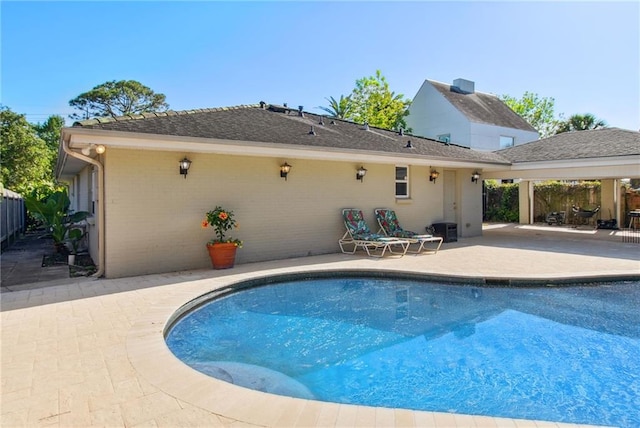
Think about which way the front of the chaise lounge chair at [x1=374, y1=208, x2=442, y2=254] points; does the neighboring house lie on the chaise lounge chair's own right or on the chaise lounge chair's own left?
on the chaise lounge chair's own left

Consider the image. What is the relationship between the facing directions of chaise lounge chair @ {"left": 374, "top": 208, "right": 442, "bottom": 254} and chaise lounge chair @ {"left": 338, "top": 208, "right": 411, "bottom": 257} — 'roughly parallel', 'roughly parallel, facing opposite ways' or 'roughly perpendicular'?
roughly parallel

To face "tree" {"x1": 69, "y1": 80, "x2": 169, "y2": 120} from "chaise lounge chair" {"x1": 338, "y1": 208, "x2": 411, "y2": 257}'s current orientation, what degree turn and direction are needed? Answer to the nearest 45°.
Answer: approximately 180°

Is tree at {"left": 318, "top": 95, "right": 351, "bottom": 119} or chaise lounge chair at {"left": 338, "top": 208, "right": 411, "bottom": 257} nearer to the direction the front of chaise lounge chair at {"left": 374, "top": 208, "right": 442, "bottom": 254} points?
the chaise lounge chair

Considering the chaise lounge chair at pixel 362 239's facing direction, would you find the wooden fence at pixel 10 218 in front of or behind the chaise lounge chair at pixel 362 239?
behind

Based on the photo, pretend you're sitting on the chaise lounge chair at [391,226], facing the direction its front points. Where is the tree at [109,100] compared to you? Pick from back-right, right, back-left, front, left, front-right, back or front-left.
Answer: back

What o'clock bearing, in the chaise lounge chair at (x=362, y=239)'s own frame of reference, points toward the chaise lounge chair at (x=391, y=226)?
the chaise lounge chair at (x=391, y=226) is roughly at 9 o'clock from the chaise lounge chair at (x=362, y=239).

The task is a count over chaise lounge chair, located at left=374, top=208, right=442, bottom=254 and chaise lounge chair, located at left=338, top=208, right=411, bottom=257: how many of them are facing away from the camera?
0

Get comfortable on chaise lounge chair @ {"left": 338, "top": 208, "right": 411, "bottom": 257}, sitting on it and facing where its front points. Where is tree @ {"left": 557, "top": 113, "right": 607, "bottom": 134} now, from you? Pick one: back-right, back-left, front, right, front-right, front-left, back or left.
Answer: left

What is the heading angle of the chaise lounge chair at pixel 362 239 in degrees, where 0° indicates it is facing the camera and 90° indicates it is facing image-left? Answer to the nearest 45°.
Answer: approximately 315°

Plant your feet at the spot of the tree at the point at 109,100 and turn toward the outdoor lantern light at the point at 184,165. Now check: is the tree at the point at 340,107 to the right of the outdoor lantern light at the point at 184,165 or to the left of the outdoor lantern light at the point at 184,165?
left

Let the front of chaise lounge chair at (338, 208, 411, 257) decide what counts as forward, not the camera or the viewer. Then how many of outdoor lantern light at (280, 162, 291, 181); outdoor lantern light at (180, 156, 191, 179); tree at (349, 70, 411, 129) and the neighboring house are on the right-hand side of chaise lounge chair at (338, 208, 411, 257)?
2

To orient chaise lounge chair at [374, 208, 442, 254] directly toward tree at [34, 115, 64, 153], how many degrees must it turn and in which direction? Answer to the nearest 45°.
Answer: approximately 180°

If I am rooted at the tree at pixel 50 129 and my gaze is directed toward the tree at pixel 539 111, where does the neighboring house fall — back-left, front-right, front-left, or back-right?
front-right

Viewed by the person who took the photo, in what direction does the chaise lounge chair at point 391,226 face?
facing the viewer and to the right of the viewer
